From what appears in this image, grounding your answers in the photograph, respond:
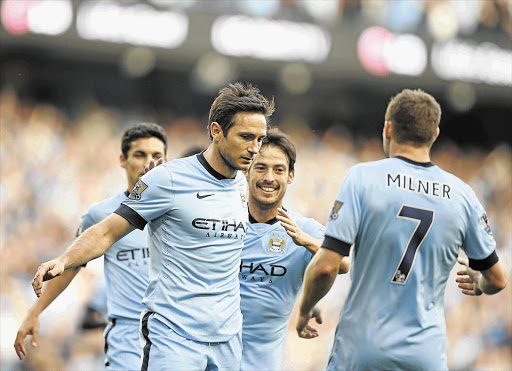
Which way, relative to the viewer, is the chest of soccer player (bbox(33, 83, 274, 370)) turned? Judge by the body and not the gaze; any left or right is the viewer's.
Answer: facing the viewer and to the right of the viewer

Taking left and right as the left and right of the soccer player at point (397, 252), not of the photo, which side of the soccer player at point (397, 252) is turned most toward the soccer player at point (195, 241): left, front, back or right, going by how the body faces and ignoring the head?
left

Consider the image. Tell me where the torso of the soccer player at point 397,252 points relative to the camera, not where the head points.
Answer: away from the camera

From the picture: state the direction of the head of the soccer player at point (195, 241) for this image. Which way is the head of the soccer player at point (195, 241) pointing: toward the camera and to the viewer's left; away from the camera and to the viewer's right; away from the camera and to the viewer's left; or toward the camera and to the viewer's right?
toward the camera and to the viewer's right

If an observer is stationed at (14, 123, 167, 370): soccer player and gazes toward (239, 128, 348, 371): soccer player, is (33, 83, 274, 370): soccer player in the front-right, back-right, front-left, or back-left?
front-right

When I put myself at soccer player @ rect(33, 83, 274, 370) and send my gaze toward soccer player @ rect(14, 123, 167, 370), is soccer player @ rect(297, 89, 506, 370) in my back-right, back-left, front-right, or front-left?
back-right

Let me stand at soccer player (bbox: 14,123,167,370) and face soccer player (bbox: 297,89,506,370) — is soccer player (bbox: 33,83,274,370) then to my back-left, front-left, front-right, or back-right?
front-right

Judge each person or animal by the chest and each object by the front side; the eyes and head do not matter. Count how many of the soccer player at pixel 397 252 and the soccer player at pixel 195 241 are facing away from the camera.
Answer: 1

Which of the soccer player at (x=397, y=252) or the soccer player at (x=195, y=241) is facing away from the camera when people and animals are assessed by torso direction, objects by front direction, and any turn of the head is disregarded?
the soccer player at (x=397, y=252)

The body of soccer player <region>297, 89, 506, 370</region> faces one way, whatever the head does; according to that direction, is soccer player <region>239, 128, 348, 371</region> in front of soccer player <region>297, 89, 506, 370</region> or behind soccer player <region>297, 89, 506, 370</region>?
in front

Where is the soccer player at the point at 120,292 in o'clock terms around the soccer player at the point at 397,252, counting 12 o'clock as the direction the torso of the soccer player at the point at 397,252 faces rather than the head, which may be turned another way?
the soccer player at the point at 120,292 is roughly at 10 o'clock from the soccer player at the point at 397,252.
